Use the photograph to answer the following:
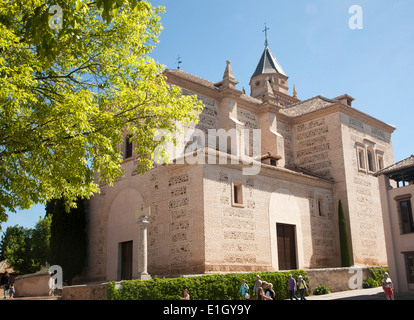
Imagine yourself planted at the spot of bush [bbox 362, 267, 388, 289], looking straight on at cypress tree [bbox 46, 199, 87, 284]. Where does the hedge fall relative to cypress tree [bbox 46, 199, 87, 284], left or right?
left
